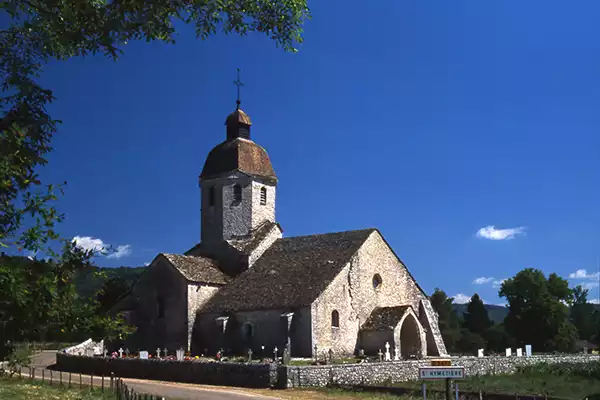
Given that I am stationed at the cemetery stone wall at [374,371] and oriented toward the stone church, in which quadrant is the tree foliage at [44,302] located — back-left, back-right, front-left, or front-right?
back-left

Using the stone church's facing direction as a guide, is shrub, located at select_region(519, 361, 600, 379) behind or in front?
in front

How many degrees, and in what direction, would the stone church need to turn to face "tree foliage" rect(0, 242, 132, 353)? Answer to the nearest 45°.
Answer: approximately 45° to its right

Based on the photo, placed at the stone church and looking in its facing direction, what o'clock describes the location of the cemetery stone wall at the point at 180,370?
The cemetery stone wall is roughly at 2 o'clock from the stone church.

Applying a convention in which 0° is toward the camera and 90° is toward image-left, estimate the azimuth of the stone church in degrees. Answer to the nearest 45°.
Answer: approximately 315°
